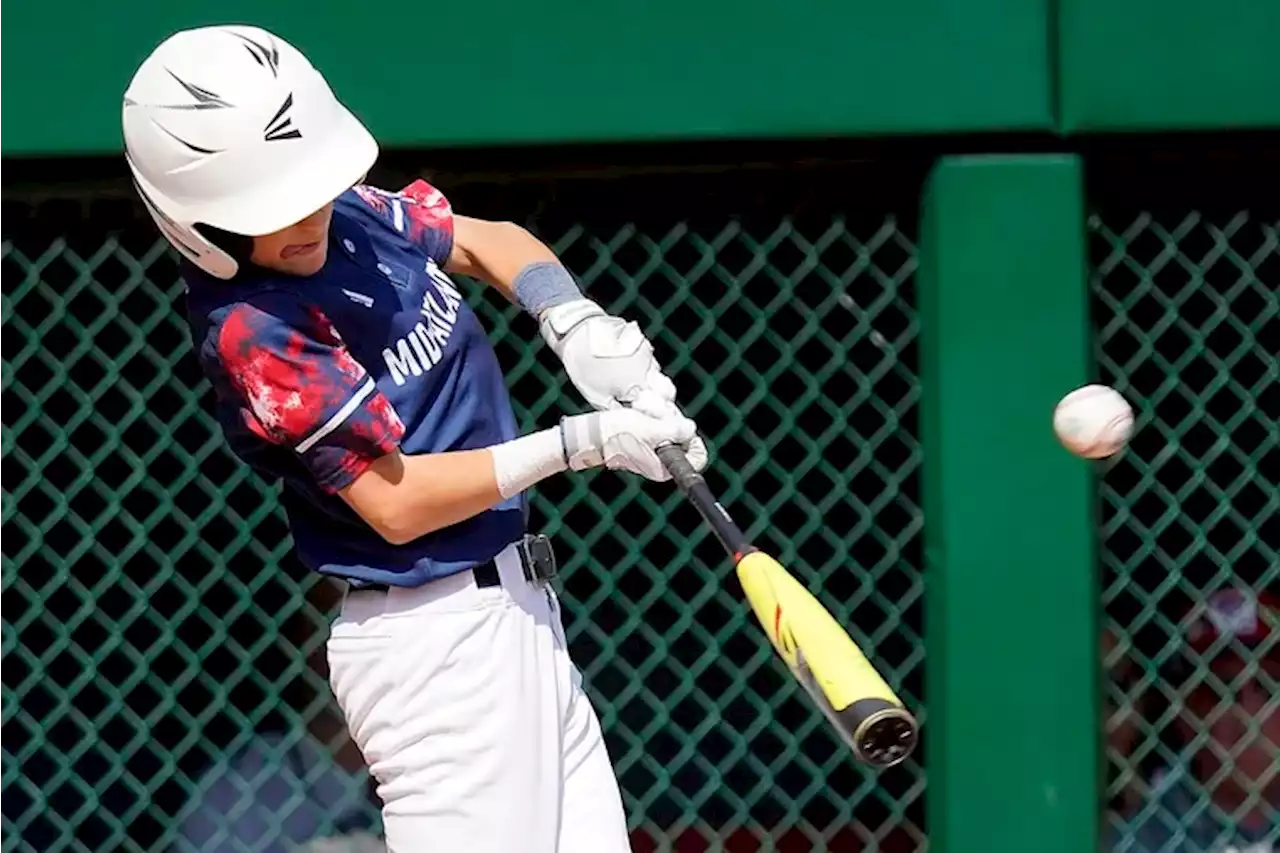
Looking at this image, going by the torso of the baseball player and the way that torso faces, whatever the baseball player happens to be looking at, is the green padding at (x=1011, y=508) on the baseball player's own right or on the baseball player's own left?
on the baseball player's own left

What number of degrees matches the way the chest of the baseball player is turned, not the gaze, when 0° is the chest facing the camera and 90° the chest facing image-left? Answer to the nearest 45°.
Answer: approximately 315°

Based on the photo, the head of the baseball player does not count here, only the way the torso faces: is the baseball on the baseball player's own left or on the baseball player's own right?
on the baseball player's own left
